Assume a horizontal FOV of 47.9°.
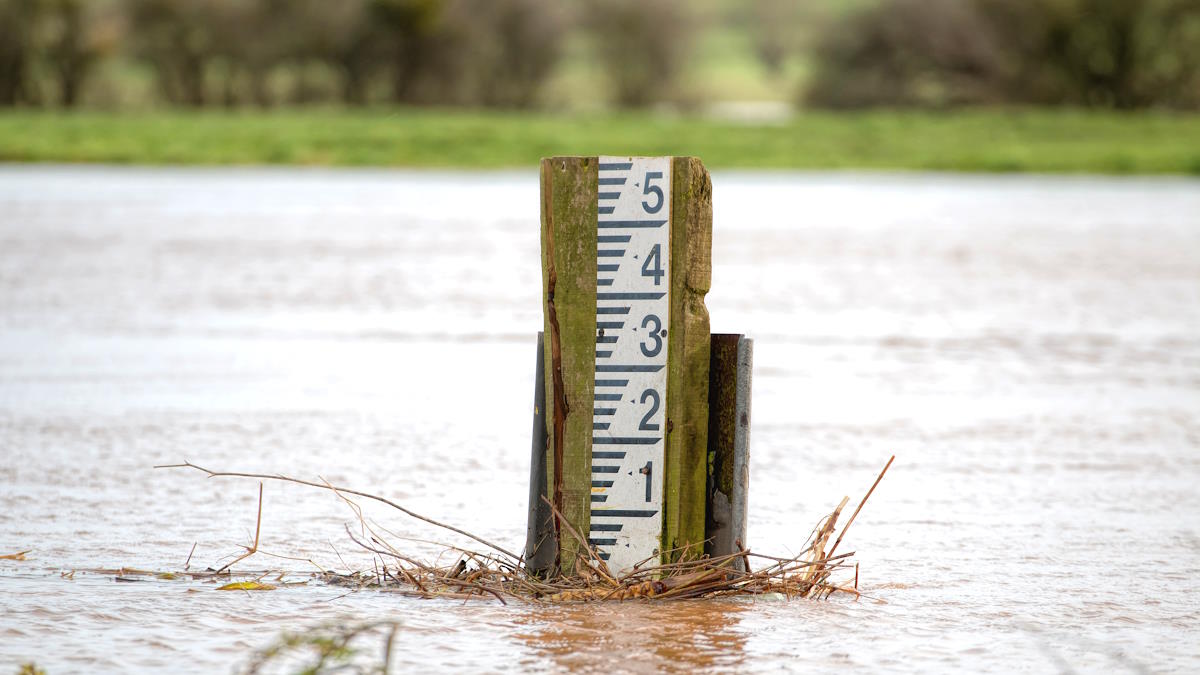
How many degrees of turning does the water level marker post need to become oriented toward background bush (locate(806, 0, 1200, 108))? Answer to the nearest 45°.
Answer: approximately 180°

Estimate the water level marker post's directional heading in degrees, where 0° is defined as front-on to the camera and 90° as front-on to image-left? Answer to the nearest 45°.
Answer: approximately 0°
